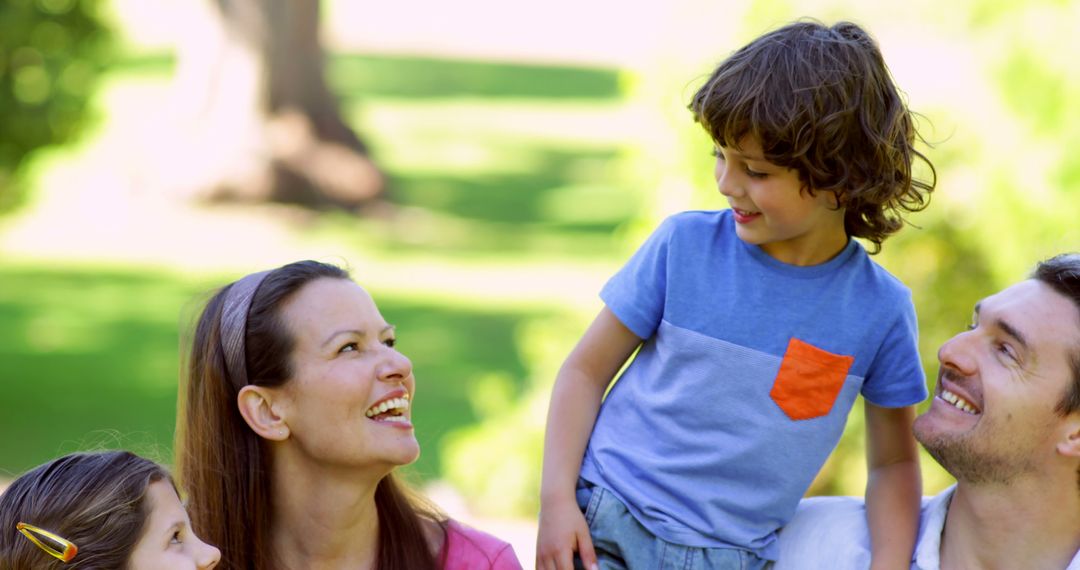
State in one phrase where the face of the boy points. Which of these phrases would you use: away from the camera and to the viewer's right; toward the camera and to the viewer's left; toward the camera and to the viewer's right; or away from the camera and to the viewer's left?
toward the camera and to the viewer's left

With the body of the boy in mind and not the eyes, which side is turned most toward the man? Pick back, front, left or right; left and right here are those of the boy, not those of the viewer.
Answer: left

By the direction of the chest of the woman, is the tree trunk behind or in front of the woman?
behind

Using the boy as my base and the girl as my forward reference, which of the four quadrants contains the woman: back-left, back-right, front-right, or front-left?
front-right

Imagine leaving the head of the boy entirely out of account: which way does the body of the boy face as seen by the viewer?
toward the camera

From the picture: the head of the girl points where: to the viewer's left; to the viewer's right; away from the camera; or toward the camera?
to the viewer's right

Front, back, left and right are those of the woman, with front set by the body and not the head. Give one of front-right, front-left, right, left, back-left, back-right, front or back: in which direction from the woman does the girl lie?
right

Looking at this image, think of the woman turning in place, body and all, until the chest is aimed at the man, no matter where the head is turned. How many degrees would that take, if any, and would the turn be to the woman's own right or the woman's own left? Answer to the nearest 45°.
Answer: approximately 45° to the woman's own left
